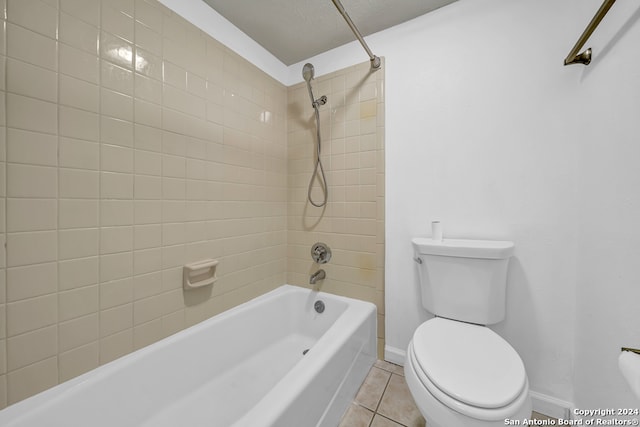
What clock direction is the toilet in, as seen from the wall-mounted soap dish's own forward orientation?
The toilet is roughly at 12 o'clock from the wall-mounted soap dish.

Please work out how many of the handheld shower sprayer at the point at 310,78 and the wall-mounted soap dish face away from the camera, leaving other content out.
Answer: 0

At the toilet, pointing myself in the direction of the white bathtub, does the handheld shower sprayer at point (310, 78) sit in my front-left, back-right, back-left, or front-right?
front-right

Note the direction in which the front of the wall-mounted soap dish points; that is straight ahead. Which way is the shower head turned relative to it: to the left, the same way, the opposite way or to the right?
to the right

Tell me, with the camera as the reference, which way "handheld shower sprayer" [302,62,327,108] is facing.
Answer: facing the viewer and to the left of the viewer

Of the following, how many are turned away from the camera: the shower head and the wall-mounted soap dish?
0
